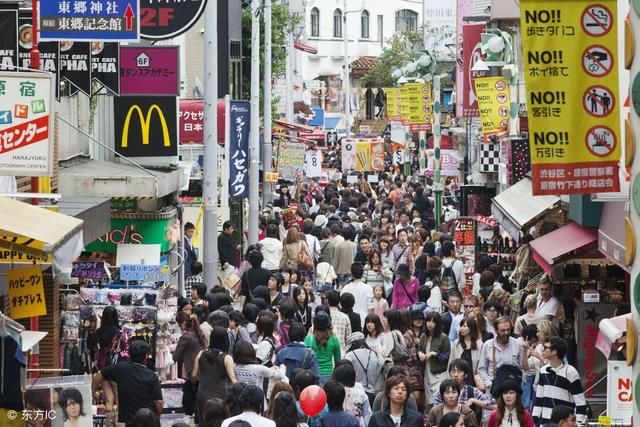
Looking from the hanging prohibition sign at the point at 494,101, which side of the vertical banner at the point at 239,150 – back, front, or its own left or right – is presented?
left

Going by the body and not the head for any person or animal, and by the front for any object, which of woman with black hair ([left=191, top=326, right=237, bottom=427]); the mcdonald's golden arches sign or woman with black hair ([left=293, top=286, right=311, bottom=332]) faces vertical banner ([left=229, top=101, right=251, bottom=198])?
woman with black hair ([left=191, top=326, right=237, bottom=427])

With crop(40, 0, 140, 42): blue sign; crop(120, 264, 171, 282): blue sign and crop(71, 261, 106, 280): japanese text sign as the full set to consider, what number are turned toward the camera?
3

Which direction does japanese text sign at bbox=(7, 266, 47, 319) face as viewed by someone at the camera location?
facing the viewer

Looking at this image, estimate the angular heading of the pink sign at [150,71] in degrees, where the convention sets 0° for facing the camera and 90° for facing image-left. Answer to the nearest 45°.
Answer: approximately 0°

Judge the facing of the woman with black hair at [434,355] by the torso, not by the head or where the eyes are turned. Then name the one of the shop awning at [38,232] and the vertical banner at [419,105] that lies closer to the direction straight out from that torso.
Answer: the shop awning

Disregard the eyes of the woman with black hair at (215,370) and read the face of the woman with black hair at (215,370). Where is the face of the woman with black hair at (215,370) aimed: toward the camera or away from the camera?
away from the camera

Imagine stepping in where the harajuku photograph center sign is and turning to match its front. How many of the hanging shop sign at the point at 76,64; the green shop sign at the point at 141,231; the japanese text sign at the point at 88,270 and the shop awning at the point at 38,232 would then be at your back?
3

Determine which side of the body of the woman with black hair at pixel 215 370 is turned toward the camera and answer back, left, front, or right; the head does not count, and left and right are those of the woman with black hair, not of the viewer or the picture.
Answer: back

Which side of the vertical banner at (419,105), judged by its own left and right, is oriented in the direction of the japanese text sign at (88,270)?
front

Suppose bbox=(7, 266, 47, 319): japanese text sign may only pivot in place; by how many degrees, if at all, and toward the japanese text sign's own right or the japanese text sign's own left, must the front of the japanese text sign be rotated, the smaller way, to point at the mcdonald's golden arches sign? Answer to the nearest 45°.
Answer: approximately 180°

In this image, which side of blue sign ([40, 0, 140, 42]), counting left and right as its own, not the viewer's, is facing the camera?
front

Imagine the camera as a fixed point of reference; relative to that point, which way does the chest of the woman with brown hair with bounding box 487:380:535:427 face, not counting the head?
toward the camera
